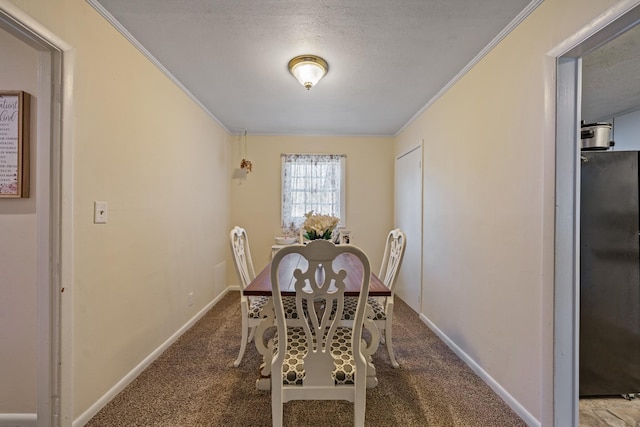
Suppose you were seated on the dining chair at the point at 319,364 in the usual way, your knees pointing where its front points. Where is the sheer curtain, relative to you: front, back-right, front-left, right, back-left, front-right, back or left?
front

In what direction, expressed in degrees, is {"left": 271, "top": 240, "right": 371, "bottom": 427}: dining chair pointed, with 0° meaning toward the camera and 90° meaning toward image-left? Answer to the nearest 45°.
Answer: approximately 180°

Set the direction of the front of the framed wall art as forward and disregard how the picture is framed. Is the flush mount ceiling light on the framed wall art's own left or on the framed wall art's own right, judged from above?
on the framed wall art's own left

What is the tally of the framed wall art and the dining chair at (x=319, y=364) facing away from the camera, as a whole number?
1

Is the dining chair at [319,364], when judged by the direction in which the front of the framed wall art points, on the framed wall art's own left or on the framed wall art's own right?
on the framed wall art's own left

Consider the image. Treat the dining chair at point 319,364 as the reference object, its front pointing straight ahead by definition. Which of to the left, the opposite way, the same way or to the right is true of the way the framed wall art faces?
the opposite way

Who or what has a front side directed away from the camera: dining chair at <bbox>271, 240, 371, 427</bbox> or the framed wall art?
the dining chair

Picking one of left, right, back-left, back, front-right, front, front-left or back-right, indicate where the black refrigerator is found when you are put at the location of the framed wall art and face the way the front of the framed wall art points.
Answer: left

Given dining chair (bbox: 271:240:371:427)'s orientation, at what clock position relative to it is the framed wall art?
The framed wall art is roughly at 9 o'clock from the dining chair.

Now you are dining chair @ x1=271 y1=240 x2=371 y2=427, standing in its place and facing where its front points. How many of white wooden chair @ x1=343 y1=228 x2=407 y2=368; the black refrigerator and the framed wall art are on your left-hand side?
1

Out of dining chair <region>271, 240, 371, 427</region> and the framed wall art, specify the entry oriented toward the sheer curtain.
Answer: the dining chair
